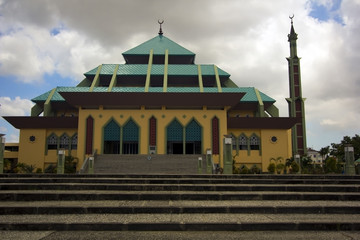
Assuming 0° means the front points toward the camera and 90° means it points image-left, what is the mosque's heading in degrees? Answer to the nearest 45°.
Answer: approximately 0°

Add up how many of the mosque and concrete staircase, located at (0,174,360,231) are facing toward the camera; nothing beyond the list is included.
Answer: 2

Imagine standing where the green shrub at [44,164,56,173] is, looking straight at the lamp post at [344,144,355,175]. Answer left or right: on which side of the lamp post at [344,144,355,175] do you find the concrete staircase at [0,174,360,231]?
right

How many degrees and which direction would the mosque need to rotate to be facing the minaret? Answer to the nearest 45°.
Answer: approximately 90° to its left

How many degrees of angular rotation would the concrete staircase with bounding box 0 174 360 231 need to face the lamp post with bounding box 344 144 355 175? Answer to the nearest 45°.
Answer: approximately 135° to its left

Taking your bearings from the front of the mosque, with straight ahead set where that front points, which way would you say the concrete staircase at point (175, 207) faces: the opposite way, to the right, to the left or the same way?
the same way

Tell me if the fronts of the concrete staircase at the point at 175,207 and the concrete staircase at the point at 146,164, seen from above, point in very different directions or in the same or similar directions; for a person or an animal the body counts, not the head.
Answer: same or similar directions

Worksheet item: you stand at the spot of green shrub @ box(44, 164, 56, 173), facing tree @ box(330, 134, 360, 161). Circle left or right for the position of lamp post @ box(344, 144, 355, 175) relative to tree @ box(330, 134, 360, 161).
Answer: right

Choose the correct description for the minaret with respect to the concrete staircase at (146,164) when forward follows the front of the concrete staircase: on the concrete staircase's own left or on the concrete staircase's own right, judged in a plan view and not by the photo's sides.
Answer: on the concrete staircase's own left

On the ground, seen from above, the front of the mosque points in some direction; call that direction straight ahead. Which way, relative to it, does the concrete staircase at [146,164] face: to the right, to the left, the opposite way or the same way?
the same way

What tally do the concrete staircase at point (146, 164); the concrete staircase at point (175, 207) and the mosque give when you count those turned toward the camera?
3

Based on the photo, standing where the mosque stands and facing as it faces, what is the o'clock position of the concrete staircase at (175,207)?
The concrete staircase is roughly at 12 o'clock from the mosque.

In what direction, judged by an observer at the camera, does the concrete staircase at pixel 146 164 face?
facing the viewer

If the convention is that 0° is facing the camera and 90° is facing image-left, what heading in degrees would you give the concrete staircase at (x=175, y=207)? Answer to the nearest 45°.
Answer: approximately 0°
